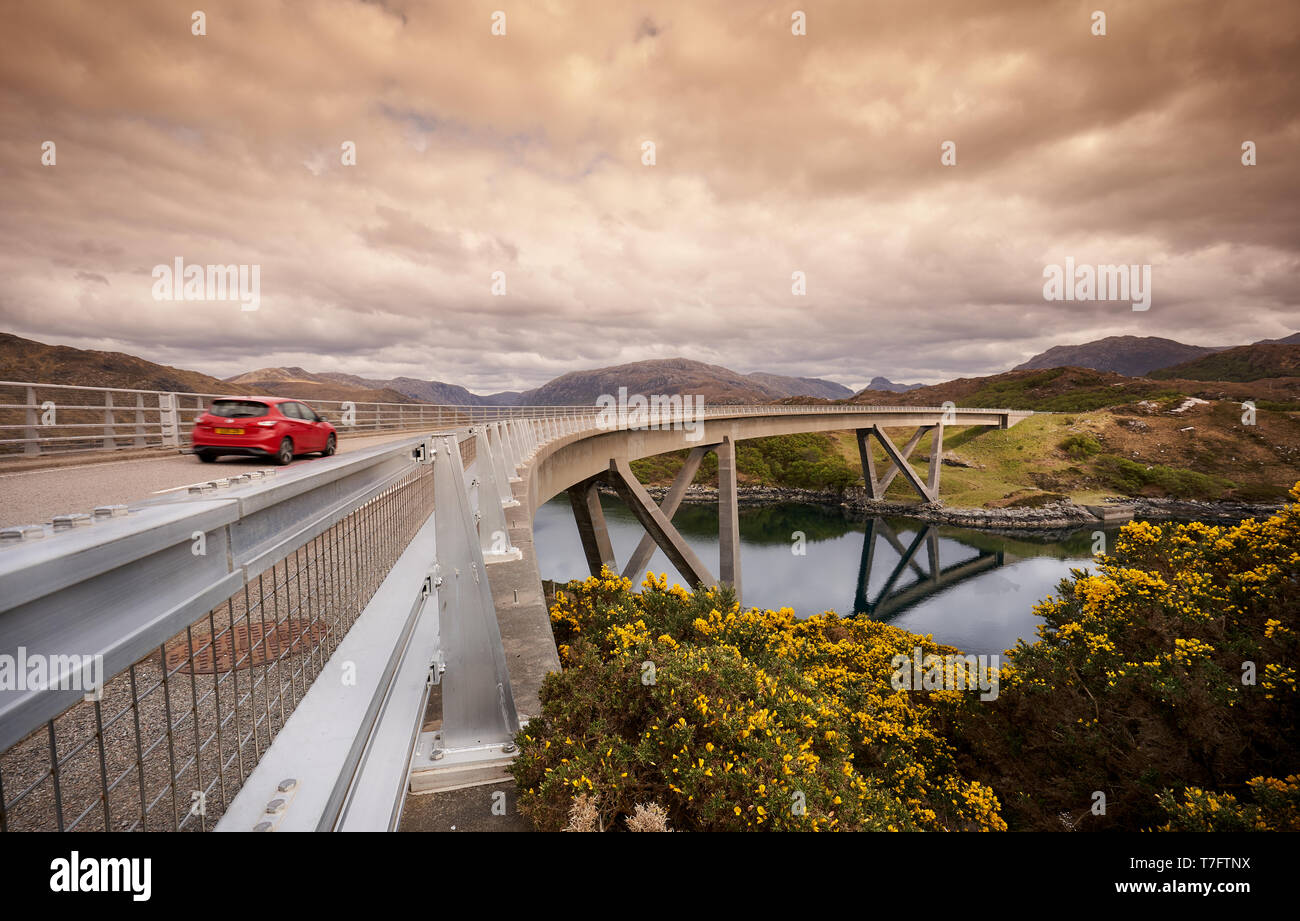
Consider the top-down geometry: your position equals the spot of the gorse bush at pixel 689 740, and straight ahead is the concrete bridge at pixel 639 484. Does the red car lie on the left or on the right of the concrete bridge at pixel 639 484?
left

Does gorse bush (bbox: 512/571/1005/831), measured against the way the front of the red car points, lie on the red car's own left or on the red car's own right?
on the red car's own right

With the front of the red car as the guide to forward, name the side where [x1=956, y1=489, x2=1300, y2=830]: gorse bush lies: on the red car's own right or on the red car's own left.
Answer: on the red car's own right

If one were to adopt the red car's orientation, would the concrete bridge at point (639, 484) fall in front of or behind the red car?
in front

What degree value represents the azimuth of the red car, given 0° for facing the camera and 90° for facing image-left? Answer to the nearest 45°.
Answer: approximately 225°

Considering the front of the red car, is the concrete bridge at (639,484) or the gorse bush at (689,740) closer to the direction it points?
the concrete bridge
